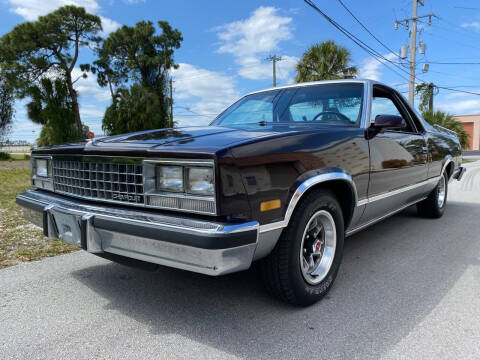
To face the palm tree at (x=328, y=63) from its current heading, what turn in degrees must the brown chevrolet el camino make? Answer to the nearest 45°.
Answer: approximately 135° to its right

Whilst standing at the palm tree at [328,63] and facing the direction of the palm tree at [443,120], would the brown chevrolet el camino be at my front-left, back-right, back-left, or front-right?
back-right

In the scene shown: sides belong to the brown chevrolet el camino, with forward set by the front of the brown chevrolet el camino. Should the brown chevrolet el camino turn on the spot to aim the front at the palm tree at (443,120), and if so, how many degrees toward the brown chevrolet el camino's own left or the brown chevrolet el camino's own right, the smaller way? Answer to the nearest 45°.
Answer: approximately 180°

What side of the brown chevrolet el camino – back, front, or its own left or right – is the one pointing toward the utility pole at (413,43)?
back

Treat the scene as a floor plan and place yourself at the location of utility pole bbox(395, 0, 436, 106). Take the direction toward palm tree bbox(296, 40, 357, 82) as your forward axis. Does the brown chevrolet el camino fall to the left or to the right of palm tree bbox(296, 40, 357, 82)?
left

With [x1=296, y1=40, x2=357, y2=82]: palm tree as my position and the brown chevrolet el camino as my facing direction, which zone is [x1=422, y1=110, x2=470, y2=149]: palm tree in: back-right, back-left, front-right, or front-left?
back-left

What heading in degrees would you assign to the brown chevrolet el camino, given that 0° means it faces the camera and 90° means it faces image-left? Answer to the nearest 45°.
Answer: approximately 45°
